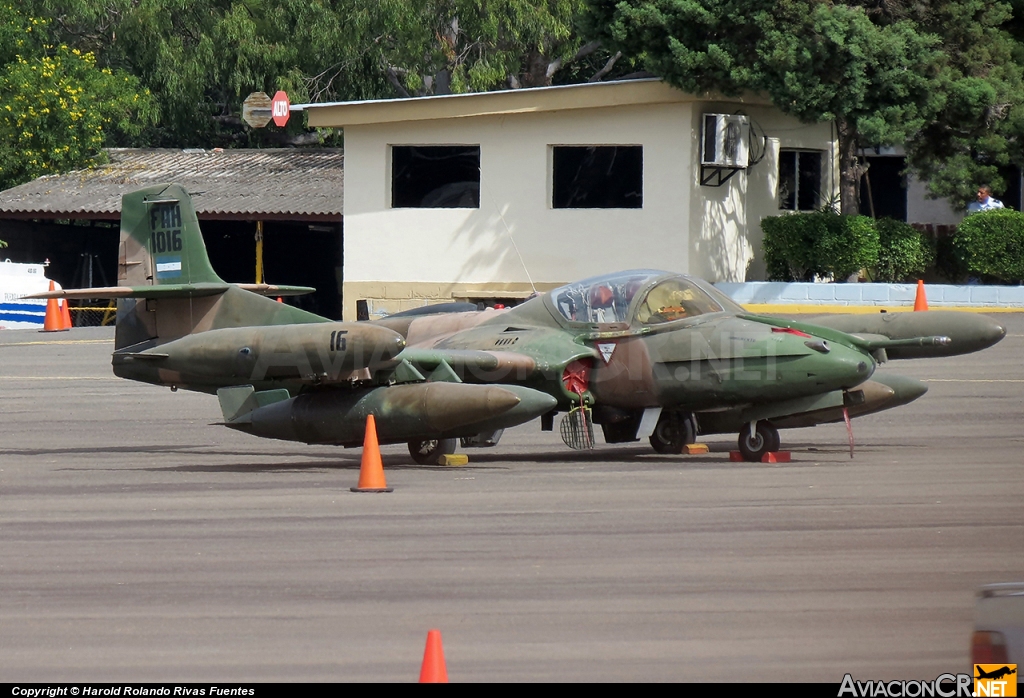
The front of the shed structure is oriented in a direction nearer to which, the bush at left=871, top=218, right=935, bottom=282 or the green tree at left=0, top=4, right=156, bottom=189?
the bush

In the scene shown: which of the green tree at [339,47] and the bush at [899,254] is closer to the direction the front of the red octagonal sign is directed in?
the bush

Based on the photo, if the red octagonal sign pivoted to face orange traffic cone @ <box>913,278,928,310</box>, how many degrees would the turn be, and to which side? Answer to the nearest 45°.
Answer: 0° — it already faces it

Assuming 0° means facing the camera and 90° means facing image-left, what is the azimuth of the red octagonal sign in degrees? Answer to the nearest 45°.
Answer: approximately 315°

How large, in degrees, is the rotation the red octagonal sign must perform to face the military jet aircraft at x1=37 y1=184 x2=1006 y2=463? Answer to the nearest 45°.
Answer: approximately 45° to its right

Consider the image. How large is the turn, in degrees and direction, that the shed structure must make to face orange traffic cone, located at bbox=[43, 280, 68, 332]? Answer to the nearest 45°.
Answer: approximately 45° to its right

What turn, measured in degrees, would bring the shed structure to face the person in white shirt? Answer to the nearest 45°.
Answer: approximately 45° to its left
